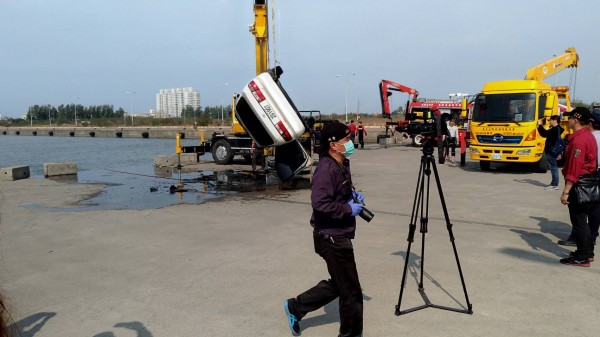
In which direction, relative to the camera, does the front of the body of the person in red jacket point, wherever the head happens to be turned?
to the viewer's left

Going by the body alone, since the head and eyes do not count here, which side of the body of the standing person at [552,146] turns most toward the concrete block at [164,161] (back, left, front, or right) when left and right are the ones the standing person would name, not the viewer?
front

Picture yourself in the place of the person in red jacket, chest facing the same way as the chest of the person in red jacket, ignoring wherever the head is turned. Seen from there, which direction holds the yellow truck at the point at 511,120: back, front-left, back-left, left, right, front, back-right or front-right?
right

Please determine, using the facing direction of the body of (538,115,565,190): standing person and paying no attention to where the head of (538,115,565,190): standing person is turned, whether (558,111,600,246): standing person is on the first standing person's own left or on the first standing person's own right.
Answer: on the first standing person's own left

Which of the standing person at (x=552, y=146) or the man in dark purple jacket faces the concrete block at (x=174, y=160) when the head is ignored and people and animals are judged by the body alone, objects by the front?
the standing person

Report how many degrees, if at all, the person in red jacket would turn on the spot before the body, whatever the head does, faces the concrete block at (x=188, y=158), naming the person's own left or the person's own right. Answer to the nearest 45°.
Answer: approximately 45° to the person's own right

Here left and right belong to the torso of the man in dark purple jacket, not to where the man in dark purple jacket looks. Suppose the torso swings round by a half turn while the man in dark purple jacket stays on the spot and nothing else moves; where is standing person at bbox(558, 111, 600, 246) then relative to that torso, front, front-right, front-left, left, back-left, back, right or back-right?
back-right

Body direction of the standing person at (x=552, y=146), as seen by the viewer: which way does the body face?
to the viewer's left

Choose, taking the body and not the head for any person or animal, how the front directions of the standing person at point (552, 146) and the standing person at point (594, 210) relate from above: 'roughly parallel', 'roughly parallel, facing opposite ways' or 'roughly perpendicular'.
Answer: roughly parallel

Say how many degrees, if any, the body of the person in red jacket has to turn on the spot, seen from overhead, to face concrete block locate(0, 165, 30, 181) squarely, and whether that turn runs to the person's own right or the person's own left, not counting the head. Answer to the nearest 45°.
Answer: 0° — they already face it

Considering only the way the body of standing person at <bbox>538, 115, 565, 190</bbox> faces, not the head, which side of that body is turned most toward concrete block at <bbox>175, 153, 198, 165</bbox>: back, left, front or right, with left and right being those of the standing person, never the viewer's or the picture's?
front

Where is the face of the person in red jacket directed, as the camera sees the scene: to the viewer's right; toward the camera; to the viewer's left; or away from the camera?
to the viewer's left
